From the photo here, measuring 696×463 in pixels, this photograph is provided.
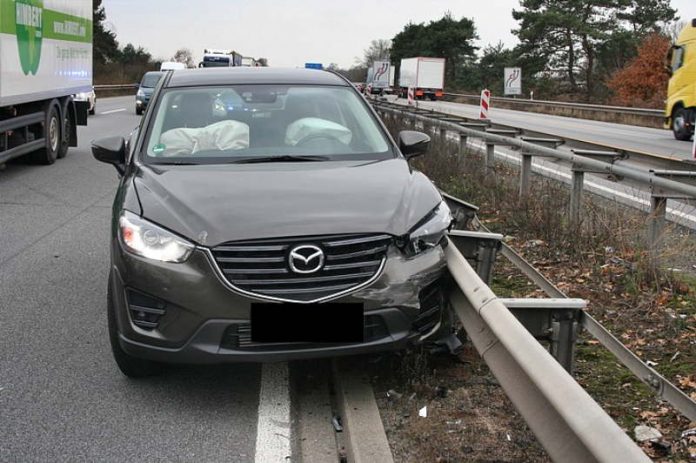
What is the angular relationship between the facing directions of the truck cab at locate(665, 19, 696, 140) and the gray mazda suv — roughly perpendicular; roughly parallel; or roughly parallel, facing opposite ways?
roughly parallel, facing opposite ways

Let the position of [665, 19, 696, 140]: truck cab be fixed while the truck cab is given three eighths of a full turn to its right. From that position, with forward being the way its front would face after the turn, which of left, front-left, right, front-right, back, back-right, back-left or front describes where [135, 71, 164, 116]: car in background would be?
back

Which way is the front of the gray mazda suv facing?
toward the camera

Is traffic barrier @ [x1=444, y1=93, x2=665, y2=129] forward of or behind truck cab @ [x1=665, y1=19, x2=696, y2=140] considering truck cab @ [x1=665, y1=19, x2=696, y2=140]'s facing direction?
forward

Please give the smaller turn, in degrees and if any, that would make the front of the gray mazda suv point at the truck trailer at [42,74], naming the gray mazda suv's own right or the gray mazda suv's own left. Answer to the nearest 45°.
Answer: approximately 180°

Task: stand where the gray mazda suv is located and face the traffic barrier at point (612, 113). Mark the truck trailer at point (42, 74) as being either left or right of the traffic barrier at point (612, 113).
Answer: left

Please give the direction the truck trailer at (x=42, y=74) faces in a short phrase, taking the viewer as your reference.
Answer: facing the viewer and to the left of the viewer

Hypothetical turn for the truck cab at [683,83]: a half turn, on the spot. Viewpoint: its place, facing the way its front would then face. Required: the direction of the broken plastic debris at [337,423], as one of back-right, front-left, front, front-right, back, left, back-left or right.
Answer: front-right

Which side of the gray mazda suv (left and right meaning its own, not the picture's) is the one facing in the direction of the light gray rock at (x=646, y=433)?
front
